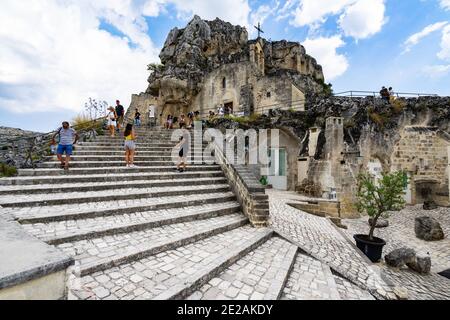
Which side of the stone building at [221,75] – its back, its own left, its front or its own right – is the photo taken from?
front

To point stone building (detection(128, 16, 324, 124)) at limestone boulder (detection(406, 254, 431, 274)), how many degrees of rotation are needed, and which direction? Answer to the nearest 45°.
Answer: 0° — it already faces it

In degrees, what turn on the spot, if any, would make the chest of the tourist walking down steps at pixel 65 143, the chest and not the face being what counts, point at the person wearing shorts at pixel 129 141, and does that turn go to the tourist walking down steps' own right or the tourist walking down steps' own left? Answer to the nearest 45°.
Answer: approximately 90° to the tourist walking down steps' own left

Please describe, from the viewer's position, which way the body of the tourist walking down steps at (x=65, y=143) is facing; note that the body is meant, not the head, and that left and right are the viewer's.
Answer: facing the viewer

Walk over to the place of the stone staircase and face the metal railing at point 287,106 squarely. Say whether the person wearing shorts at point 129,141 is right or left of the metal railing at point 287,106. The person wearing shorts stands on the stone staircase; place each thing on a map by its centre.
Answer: left

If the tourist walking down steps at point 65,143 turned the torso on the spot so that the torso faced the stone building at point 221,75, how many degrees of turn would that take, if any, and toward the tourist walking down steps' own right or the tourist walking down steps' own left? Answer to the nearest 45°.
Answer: approximately 135° to the tourist walking down steps' own left

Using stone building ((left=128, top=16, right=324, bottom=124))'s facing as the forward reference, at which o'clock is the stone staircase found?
The stone staircase is roughly at 12 o'clock from the stone building.

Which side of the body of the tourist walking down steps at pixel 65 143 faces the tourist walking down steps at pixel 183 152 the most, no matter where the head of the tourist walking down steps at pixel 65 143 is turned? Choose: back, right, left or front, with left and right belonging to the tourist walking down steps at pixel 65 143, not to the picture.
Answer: left

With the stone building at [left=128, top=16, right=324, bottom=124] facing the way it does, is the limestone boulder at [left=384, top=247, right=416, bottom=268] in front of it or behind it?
in front
